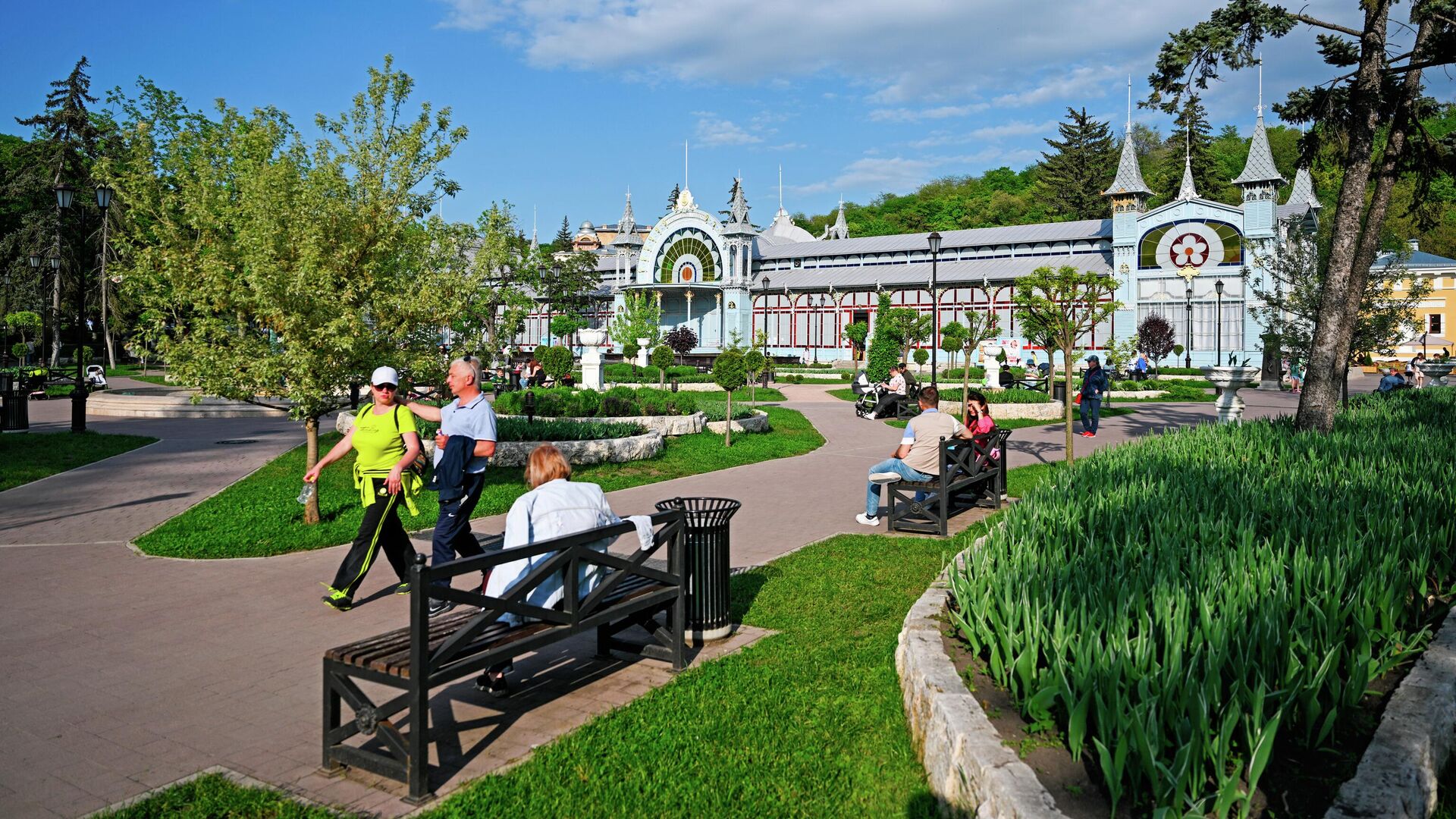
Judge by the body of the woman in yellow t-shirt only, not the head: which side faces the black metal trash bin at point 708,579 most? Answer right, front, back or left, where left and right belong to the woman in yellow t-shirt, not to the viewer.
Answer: left

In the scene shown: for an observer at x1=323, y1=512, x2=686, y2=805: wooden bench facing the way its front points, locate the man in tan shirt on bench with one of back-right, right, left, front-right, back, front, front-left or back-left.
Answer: right

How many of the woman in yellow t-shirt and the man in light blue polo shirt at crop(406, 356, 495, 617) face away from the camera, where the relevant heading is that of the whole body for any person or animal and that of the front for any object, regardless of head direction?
0

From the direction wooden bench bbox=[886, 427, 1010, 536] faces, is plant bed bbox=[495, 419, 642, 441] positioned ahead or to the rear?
ahead

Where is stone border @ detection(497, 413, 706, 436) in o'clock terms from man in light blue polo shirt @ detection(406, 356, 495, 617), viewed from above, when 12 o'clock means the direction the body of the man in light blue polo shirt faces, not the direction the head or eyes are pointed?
The stone border is roughly at 5 o'clock from the man in light blue polo shirt.

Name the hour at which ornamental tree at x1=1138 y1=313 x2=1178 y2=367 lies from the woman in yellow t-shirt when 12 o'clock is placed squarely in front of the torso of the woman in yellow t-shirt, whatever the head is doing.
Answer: The ornamental tree is roughly at 6 o'clock from the woman in yellow t-shirt.

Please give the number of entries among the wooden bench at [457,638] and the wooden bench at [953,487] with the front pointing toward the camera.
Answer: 0

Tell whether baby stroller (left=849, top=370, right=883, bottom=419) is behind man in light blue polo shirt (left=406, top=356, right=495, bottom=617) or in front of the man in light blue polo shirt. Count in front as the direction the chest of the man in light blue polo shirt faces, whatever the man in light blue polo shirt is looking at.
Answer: behind

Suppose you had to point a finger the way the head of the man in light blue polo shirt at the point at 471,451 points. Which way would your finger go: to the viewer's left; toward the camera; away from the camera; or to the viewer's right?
to the viewer's left

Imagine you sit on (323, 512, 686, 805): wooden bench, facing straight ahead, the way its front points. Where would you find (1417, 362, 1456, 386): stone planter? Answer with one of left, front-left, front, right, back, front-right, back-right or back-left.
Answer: right
